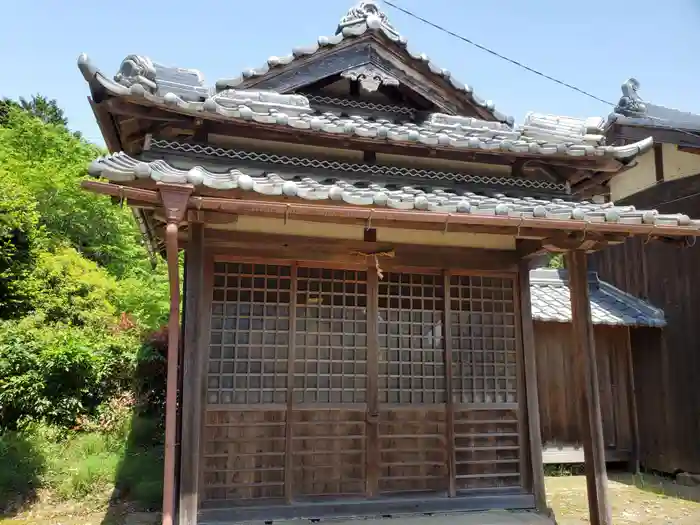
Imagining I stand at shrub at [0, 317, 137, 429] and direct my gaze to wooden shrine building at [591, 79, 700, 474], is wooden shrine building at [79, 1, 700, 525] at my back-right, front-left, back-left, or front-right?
front-right

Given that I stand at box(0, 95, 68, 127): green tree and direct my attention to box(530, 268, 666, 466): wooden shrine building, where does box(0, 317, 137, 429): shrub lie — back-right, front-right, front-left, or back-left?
front-right

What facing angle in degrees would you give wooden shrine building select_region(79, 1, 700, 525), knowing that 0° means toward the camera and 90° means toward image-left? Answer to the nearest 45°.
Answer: approximately 0°

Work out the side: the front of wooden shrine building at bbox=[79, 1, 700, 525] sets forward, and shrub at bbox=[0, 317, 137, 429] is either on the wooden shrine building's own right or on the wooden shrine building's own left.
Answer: on the wooden shrine building's own right

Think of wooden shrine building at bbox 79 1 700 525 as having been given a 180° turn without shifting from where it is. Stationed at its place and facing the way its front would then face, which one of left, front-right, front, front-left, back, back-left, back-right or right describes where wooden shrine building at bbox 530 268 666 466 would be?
front-right

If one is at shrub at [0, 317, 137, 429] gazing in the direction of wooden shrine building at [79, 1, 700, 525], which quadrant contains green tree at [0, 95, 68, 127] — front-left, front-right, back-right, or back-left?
back-left

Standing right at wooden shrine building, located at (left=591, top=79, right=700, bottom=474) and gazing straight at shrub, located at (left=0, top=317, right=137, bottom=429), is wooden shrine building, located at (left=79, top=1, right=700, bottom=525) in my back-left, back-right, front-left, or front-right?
front-left

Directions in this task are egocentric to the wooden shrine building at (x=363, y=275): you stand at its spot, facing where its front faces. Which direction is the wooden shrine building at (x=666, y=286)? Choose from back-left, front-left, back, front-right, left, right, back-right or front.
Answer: back-left

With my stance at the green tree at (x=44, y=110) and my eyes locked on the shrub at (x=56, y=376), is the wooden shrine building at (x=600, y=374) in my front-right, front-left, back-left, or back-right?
front-left

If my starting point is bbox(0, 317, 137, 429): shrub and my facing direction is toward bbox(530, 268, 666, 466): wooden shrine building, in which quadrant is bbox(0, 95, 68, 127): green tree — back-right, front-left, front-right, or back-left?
back-left

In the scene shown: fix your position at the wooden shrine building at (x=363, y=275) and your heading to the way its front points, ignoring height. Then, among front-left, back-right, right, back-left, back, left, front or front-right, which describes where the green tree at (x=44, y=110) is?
back-right
